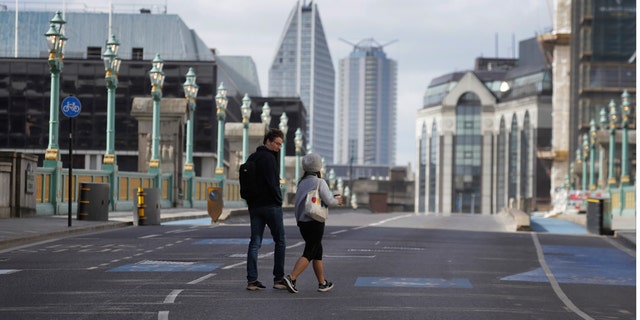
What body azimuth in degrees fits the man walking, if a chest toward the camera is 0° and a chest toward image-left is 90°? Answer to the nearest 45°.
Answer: approximately 270°

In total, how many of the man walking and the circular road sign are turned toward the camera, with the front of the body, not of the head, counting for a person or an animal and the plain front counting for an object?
1

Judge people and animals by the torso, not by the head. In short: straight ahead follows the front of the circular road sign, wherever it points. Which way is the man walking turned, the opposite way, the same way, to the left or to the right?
to the left

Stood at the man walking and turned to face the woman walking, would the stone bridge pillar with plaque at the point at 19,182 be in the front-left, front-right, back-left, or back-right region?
back-left

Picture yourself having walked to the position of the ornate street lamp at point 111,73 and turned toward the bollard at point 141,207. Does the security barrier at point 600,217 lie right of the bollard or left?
left

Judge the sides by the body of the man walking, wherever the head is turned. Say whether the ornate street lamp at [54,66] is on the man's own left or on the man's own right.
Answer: on the man's own left

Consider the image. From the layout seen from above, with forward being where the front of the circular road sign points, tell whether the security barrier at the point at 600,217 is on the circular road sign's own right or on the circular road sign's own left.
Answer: on the circular road sign's own left

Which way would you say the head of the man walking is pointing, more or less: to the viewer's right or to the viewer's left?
to the viewer's right
